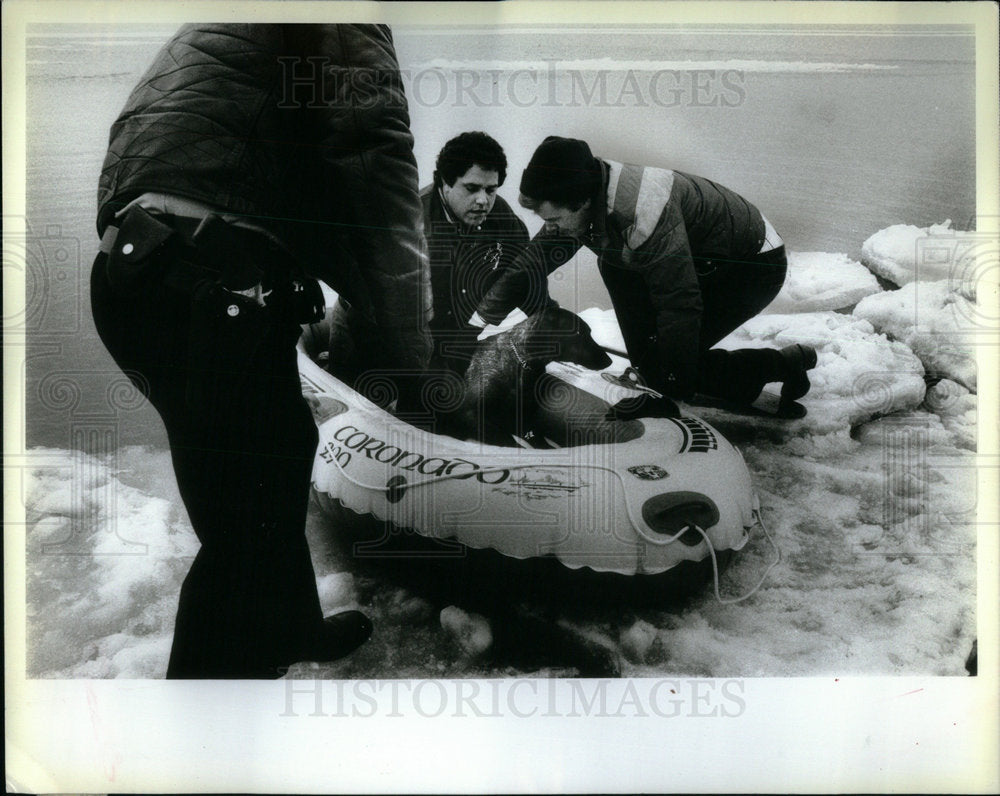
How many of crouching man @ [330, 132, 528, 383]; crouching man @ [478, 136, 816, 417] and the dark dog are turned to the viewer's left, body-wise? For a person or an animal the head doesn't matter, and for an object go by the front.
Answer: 1

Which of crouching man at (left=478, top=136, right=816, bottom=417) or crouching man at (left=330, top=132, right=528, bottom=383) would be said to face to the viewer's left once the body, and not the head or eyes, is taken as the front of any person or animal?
crouching man at (left=478, top=136, right=816, bottom=417)

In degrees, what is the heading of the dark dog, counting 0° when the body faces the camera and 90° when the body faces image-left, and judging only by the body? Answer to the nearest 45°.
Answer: approximately 270°

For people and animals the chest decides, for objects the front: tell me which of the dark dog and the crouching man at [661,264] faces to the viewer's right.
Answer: the dark dog

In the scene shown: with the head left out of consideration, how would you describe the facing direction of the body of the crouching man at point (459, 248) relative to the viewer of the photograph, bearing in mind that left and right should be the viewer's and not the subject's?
facing the viewer and to the right of the viewer

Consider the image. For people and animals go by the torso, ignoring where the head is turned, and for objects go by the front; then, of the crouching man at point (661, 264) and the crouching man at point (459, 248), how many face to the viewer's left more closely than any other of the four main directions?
1

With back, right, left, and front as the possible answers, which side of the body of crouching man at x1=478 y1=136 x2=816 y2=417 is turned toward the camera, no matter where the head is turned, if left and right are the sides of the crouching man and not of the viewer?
left
